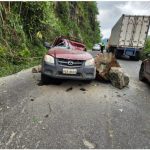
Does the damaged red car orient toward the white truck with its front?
no

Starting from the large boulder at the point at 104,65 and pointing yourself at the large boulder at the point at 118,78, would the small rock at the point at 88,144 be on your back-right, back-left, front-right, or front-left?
front-right

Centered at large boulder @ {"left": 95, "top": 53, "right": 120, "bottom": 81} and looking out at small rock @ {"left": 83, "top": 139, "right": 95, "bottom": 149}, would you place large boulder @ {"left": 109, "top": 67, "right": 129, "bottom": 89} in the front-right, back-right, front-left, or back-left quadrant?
front-left

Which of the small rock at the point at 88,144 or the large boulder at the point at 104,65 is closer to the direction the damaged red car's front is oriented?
the small rock

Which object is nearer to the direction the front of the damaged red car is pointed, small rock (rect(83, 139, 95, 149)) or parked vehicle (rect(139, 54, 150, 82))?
the small rock

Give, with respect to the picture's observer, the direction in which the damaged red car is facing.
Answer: facing the viewer

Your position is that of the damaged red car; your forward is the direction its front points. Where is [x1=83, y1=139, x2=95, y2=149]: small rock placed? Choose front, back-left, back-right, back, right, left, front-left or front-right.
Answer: front

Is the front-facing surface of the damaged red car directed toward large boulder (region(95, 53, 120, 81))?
no

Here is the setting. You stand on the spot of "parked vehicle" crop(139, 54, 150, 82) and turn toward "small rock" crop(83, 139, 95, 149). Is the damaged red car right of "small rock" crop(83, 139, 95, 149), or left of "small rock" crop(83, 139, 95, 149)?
right

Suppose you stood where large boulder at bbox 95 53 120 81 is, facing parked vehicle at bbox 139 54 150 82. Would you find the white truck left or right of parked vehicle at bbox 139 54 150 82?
left
